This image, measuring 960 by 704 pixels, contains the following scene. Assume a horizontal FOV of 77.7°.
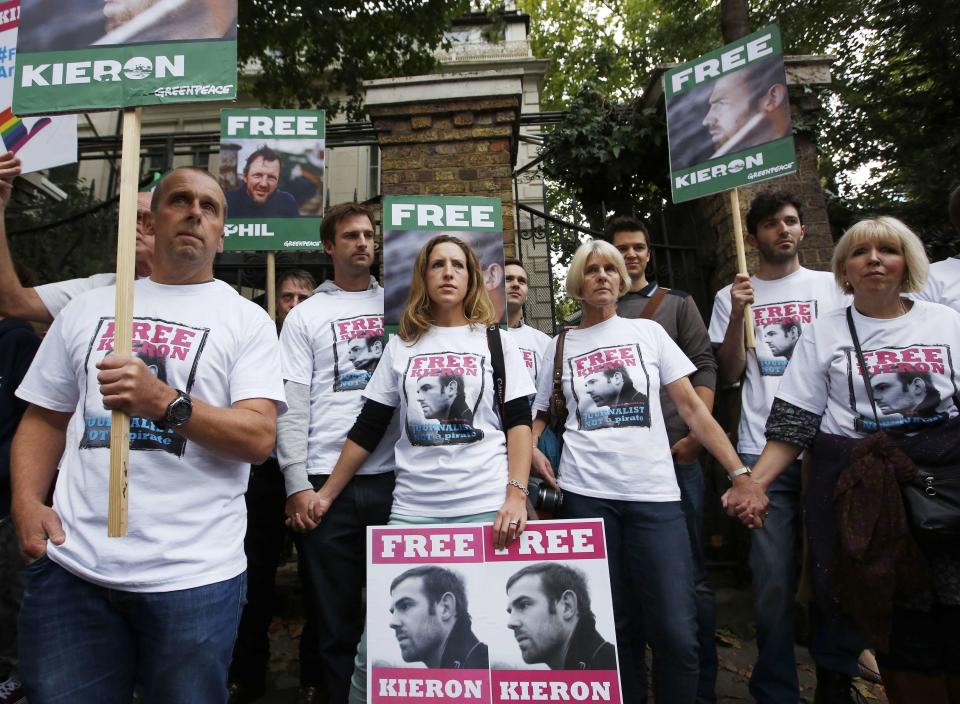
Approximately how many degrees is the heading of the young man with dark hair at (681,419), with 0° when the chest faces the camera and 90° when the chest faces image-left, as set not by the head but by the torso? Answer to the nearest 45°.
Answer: approximately 0°

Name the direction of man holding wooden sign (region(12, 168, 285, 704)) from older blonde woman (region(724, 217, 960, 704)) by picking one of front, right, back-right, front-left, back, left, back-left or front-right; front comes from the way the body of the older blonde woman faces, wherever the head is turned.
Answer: front-right

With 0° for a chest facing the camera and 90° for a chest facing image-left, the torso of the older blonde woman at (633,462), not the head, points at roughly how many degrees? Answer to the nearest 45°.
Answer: approximately 0°
